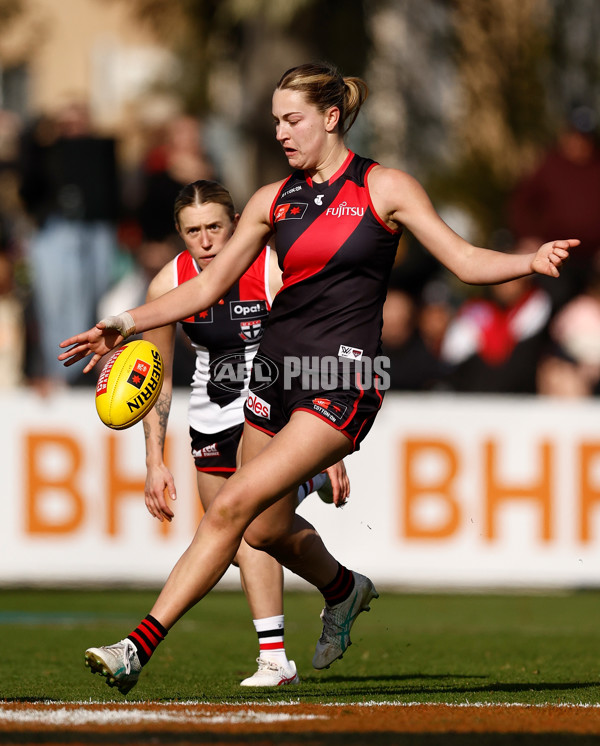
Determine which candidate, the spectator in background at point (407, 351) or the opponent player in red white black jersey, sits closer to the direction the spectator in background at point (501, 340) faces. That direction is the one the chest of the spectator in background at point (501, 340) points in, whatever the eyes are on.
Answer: the opponent player in red white black jersey

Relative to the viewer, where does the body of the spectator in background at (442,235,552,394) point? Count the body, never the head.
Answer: toward the camera

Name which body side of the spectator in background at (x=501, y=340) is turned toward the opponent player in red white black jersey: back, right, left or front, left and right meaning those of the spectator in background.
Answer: front

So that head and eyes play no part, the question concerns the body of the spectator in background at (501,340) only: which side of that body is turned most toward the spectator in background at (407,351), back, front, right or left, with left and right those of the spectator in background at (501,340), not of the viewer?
right

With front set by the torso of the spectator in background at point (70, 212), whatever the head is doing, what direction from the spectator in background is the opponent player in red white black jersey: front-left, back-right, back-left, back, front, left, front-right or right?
front

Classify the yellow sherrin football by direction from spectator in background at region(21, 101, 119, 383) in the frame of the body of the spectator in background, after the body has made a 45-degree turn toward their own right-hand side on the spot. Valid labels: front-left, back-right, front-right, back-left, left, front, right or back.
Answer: front-left

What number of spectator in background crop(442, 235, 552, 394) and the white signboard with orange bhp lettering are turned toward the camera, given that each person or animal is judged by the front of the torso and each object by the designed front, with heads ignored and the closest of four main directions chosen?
2

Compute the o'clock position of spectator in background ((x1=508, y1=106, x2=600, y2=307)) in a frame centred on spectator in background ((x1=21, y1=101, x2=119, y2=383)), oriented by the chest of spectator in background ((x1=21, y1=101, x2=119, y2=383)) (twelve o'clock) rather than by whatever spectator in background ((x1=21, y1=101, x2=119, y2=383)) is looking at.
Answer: spectator in background ((x1=508, y1=106, x2=600, y2=307)) is roughly at 9 o'clock from spectator in background ((x1=21, y1=101, x2=119, y2=383)).

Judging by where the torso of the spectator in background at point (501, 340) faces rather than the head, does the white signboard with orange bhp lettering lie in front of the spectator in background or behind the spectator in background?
in front

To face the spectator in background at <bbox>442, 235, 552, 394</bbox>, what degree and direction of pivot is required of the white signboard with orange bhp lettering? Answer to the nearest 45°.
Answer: approximately 135° to its left

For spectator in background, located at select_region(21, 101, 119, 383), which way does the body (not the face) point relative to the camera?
toward the camera

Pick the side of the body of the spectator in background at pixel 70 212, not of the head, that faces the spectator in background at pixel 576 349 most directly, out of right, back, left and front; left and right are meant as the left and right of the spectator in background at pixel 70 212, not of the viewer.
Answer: left
